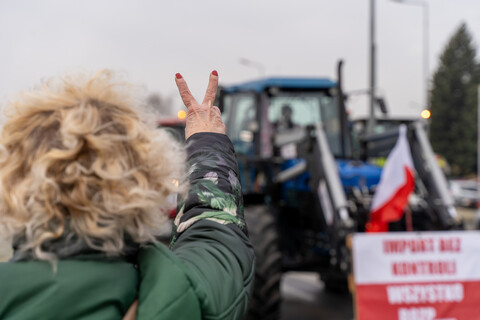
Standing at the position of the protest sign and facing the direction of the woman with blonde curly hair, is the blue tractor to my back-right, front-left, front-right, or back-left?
back-right

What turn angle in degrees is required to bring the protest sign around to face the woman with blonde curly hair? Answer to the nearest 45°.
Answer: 0° — it already faces them

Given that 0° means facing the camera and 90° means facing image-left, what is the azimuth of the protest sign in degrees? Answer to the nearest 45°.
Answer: approximately 0°

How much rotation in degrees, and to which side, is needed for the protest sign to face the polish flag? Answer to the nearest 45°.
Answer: approximately 180°
